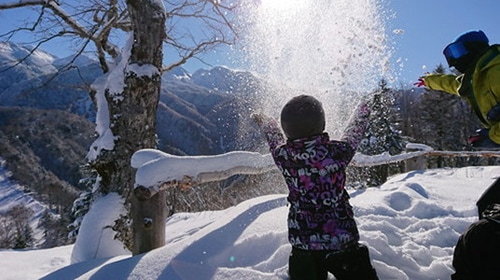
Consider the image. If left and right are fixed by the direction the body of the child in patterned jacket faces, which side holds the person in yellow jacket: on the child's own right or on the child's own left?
on the child's own right

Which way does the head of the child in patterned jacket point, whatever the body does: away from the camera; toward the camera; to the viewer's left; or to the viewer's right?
away from the camera

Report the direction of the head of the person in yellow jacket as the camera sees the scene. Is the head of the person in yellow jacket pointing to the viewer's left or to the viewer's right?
to the viewer's left

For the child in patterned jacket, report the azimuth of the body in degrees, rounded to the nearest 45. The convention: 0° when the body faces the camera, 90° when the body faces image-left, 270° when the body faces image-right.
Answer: approximately 180°
